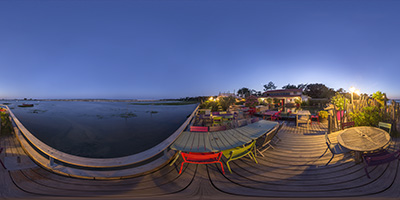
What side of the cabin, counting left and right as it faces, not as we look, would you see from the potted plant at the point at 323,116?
front

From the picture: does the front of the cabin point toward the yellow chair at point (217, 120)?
yes

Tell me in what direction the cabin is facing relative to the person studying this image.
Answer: facing the viewer

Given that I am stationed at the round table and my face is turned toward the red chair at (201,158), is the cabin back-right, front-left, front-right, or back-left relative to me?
back-right

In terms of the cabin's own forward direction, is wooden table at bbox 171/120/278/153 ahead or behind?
ahead

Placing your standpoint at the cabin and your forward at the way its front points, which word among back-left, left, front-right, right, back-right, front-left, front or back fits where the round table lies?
front

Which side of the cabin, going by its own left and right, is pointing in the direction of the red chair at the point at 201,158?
front

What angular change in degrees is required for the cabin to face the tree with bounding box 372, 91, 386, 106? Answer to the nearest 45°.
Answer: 0° — it already faces it
